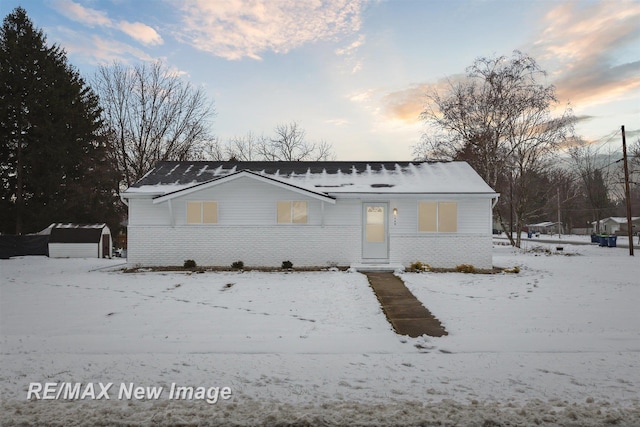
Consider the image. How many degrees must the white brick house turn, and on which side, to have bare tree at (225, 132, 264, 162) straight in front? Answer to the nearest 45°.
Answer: approximately 180°

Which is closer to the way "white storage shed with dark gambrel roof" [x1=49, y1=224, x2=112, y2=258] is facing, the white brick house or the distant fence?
the white brick house

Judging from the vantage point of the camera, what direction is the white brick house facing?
facing the viewer

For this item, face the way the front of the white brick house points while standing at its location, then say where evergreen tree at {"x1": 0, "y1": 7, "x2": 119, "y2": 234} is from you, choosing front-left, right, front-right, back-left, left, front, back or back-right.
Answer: back-right

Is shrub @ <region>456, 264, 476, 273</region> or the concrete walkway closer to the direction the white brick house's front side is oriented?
the concrete walkway

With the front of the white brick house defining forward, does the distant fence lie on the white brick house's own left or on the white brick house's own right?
on the white brick house's own right

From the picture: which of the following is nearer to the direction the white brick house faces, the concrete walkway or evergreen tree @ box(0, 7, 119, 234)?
the concrete walkway
